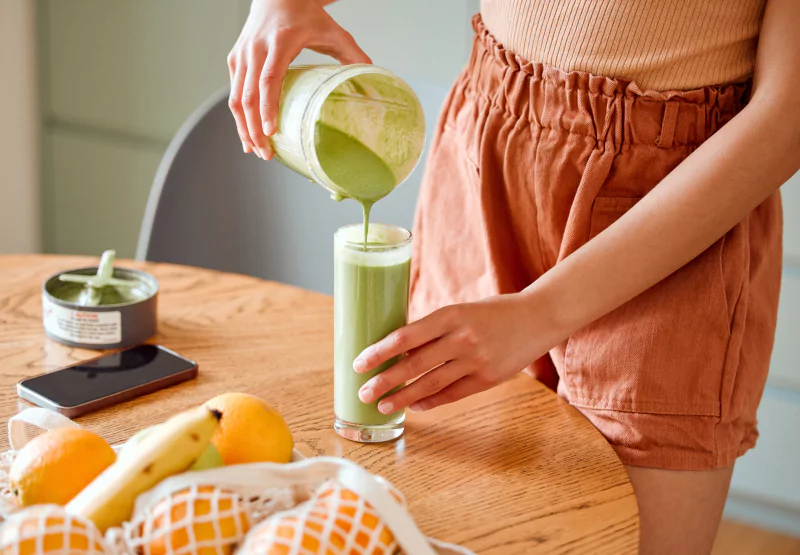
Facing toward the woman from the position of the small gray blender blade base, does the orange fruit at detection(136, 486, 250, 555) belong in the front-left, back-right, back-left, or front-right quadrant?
front-right

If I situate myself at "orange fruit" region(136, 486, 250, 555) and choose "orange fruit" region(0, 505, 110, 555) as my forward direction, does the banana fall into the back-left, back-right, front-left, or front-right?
front-right

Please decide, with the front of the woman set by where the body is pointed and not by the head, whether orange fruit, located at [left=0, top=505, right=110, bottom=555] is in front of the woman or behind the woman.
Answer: in front

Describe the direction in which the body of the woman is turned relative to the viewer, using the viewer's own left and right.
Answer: facing the viewer and to the left of the viewer

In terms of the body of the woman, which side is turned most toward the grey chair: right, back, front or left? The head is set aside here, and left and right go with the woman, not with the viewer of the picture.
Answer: right
